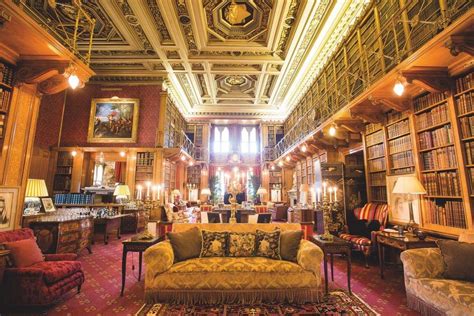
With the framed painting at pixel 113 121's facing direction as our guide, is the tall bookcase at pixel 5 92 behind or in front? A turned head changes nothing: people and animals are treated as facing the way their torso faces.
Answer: in front

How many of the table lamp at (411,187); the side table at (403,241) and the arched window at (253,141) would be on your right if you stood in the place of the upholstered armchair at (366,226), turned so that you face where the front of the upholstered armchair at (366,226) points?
1

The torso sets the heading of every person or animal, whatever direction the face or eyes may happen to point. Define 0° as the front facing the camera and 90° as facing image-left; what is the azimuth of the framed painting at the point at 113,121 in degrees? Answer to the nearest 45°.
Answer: approximately 0°

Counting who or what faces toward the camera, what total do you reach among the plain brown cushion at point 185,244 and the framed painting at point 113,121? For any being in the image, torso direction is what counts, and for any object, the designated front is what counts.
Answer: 2

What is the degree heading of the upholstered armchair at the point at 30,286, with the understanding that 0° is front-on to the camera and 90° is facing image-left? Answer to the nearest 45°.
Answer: approximately 315°

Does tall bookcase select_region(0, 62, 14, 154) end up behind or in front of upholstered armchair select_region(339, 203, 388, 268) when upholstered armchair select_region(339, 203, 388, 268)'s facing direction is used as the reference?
in front

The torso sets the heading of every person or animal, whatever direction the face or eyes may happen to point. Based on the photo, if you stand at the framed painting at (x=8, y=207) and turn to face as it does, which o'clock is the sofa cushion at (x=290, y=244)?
The sofa cushion is roughly at 12 o'clock from the framed painting.

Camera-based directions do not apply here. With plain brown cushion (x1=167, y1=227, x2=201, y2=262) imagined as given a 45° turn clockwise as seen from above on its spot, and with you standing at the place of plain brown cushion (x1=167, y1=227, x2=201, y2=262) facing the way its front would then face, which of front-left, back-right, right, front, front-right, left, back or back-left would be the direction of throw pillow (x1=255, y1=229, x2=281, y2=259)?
back-left

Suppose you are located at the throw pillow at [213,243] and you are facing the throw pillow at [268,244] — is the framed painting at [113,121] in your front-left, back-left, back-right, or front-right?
back-left

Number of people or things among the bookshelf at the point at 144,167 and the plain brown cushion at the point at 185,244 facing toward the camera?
2

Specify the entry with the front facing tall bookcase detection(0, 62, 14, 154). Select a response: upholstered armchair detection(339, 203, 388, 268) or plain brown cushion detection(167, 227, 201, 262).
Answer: the upholstered armchair

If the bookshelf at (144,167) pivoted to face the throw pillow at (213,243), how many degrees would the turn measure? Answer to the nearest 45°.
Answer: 0° — it already faces it

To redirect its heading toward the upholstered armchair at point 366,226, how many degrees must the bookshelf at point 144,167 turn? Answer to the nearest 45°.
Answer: approximately 45° to its left

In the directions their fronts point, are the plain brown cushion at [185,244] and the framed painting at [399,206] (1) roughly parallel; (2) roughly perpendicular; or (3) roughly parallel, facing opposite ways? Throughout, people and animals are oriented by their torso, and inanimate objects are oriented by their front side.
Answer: roughly perpendicular

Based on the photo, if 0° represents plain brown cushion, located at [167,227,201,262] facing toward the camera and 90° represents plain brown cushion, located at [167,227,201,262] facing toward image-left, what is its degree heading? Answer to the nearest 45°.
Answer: approximately 0°
